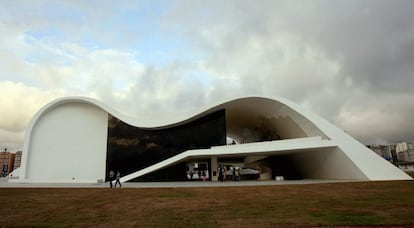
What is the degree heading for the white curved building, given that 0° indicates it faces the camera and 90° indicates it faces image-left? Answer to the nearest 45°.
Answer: approximately 0°
